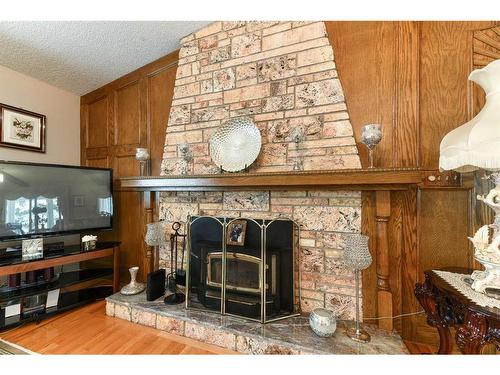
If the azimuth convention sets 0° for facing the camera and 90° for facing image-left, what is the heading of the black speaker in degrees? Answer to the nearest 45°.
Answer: approximately 315°

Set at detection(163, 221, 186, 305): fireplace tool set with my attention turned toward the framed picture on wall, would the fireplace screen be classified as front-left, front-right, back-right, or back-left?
back-left

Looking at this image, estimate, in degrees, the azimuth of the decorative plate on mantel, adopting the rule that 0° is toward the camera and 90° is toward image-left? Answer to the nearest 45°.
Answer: approximately 0°

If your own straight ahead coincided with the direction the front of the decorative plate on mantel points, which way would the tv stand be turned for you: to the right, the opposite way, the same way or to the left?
to the left

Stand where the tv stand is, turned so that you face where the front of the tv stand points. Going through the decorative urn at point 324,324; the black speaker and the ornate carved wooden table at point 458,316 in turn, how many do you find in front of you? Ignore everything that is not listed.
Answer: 3

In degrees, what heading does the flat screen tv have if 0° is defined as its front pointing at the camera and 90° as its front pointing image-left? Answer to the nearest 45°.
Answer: approximately 315°
